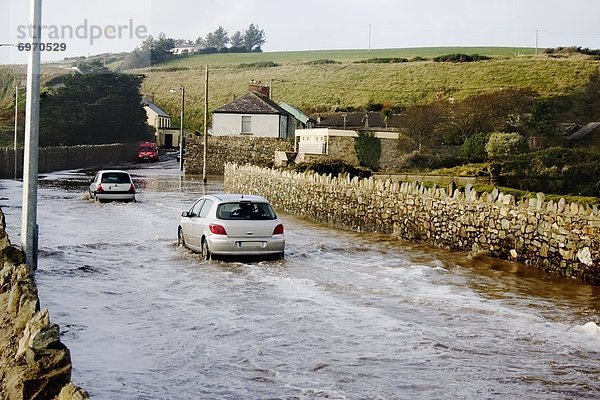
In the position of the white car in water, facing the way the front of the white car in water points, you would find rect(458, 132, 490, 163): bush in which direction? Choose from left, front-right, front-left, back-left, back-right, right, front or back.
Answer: right

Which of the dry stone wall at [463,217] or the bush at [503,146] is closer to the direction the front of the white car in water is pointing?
the bush

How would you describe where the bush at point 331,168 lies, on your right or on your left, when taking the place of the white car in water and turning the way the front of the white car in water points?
on your right

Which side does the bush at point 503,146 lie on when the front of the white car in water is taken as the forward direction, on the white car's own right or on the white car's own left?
on the white car's own right

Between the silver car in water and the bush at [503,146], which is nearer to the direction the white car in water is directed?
the bush

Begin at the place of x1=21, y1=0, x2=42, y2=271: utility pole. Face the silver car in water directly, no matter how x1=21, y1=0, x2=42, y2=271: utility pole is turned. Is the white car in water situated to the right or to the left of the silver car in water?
left

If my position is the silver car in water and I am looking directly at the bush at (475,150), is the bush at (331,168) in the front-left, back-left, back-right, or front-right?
front-left

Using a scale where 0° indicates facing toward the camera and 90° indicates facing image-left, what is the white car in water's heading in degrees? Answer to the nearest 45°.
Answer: approximately 180°

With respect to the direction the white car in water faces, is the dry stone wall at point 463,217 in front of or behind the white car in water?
behind

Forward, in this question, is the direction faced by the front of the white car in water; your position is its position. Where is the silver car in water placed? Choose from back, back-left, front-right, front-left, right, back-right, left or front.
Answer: back

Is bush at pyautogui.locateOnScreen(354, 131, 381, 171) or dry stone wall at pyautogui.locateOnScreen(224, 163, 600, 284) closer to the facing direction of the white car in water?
the bush

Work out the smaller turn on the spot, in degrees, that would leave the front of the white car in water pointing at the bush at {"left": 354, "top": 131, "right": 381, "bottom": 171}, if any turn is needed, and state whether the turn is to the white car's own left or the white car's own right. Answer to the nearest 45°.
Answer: approximately 45° to the white car's own right

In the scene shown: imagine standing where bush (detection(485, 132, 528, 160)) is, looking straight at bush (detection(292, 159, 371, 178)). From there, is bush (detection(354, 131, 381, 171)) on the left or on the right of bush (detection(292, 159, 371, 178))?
right
